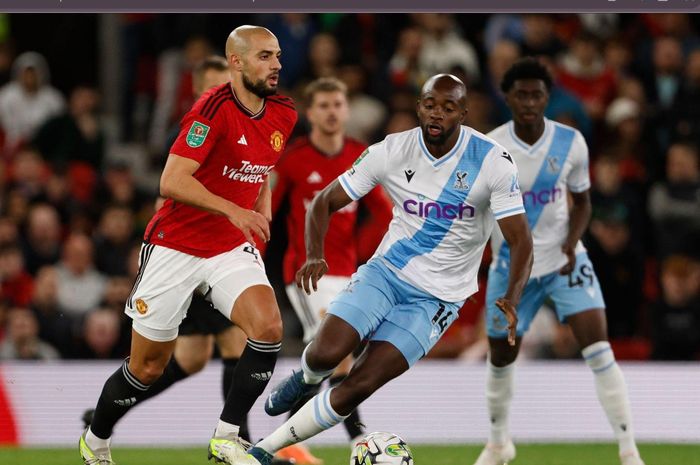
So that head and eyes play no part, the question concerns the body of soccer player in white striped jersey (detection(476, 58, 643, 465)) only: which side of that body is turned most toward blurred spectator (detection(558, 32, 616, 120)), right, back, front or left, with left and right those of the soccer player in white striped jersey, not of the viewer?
back

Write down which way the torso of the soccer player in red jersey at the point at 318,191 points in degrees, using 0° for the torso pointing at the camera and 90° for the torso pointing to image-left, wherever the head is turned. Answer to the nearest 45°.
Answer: approximately 0°

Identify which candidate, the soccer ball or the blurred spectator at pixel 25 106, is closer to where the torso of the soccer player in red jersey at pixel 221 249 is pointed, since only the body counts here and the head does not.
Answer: the soccer ball

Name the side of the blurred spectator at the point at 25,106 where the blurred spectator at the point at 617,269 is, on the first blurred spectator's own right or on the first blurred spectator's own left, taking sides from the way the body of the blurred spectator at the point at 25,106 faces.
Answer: on the first blurred spectator's own left

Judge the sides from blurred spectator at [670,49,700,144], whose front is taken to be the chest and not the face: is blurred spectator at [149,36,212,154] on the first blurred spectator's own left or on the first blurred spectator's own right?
on the first blurred spectator's own right
